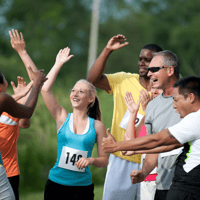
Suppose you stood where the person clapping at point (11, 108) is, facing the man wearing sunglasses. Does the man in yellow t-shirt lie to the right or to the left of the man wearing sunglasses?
left

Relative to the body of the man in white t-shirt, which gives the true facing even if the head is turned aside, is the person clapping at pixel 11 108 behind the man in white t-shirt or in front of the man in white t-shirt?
in front

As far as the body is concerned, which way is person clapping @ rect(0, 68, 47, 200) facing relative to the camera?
to the viewer's right

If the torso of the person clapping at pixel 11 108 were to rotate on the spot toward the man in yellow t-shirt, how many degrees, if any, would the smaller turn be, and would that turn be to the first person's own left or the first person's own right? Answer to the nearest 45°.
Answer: approximately 45° to the first person's own left

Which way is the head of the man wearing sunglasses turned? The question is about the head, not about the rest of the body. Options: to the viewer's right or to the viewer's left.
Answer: to the viewer's left

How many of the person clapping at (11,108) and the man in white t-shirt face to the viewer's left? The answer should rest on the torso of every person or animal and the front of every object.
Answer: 1

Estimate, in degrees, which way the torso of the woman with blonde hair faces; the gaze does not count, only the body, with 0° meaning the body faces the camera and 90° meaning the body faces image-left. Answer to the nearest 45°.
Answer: approximately 45°

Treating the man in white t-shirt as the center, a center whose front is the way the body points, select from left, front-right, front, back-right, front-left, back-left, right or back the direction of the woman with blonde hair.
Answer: front-right

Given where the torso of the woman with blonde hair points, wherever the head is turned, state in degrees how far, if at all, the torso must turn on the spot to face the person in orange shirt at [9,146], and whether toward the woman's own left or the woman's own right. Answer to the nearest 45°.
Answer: approximately 90° to the woman's own right

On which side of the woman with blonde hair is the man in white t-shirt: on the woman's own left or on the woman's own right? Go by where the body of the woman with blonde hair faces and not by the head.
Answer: on the woman's own left

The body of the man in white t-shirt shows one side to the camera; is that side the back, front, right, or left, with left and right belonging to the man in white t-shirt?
left
